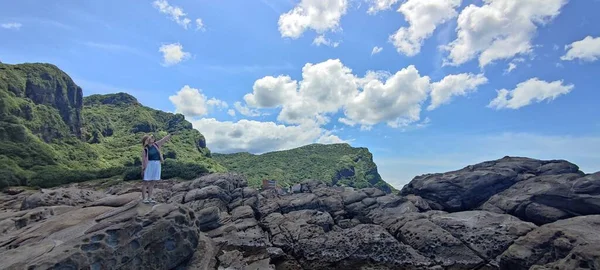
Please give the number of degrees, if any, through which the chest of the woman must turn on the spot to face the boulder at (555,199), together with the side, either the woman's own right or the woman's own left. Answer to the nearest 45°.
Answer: approximately 45° to the woman's own left

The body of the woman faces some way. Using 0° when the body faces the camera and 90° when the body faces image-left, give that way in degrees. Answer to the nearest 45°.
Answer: approximately 315°

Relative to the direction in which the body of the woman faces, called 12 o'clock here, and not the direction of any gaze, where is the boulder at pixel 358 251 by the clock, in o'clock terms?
The boulder is roughly at 12 o'clock from the woman.
